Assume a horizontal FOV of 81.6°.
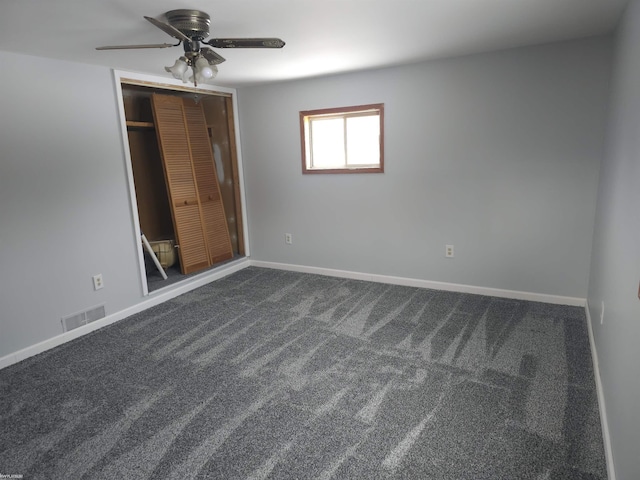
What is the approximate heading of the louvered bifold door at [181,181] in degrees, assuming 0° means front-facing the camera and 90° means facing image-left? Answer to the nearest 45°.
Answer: approximately 315°

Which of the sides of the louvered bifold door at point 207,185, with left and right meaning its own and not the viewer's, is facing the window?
front

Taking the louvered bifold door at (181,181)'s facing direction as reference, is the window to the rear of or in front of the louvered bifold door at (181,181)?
in front

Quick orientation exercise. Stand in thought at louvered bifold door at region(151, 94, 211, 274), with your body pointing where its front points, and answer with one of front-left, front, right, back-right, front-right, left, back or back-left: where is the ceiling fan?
front-right

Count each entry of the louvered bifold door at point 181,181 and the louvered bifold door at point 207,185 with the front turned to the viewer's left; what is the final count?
0
